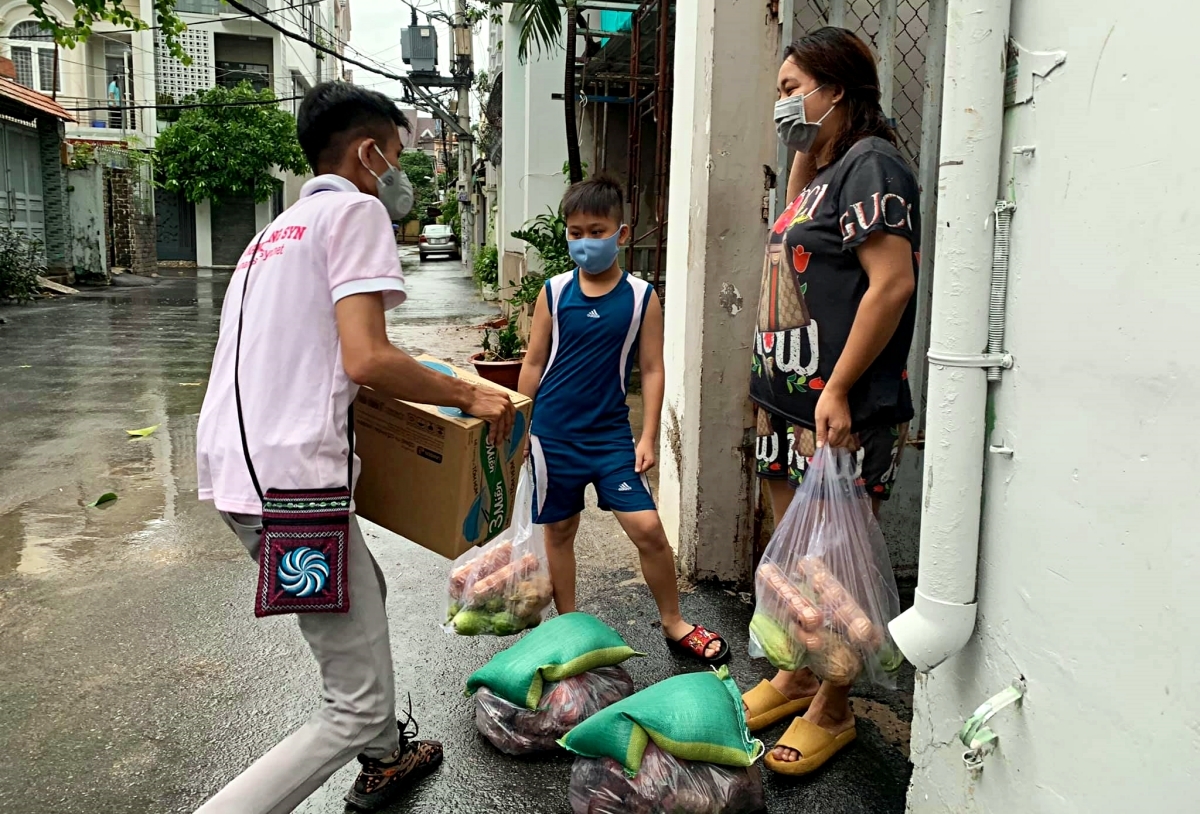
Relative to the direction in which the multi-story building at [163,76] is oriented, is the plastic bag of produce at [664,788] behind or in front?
in front

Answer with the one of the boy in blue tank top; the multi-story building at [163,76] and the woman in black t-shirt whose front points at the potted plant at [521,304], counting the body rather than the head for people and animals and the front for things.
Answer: the multi-story building

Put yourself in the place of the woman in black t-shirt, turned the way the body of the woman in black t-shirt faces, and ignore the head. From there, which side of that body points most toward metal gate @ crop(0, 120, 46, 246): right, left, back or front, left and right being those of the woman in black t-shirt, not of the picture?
right

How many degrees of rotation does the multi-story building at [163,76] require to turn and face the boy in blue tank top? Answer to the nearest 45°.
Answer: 0° — it already faces them

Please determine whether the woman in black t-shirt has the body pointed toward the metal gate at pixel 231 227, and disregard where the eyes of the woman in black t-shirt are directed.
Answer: no

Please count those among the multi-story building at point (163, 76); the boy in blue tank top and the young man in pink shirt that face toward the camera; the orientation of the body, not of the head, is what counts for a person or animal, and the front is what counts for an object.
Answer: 2

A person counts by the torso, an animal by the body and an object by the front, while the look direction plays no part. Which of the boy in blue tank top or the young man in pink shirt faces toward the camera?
the boy in blue tank top

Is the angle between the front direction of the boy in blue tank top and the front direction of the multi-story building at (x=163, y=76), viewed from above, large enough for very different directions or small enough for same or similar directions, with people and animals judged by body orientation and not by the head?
same or similar directions

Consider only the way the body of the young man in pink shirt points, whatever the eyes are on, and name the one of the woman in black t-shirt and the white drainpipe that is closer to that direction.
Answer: the woman in black t-shirt

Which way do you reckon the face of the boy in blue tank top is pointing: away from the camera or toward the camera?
toward the camera

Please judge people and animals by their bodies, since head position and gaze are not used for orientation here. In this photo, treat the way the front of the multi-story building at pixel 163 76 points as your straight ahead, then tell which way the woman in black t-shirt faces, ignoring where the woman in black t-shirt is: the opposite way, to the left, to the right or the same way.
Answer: to the right

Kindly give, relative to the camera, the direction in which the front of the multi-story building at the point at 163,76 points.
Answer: facing the viewer

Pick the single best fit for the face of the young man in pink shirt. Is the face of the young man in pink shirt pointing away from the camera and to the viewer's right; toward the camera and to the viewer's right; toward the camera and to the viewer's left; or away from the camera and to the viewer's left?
away from the camera and to the viewer's right

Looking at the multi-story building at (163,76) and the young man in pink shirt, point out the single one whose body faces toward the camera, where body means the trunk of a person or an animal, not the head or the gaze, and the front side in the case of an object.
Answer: the multi-story building

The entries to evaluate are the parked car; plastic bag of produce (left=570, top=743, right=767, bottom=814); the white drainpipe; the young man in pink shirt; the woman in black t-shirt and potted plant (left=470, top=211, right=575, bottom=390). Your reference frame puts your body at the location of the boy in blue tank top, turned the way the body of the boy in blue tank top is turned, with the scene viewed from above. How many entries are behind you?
2

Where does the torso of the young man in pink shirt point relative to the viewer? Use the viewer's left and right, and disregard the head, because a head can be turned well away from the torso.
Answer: facing away from the viewer and to the right of the viewer

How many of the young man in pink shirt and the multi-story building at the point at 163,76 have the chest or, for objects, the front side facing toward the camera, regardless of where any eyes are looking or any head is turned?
1

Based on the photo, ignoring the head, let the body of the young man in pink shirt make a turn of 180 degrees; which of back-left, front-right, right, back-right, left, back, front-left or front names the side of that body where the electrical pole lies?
back-right

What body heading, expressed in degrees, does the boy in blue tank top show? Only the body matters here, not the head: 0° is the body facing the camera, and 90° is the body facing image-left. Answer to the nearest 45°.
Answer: approximately 0°
